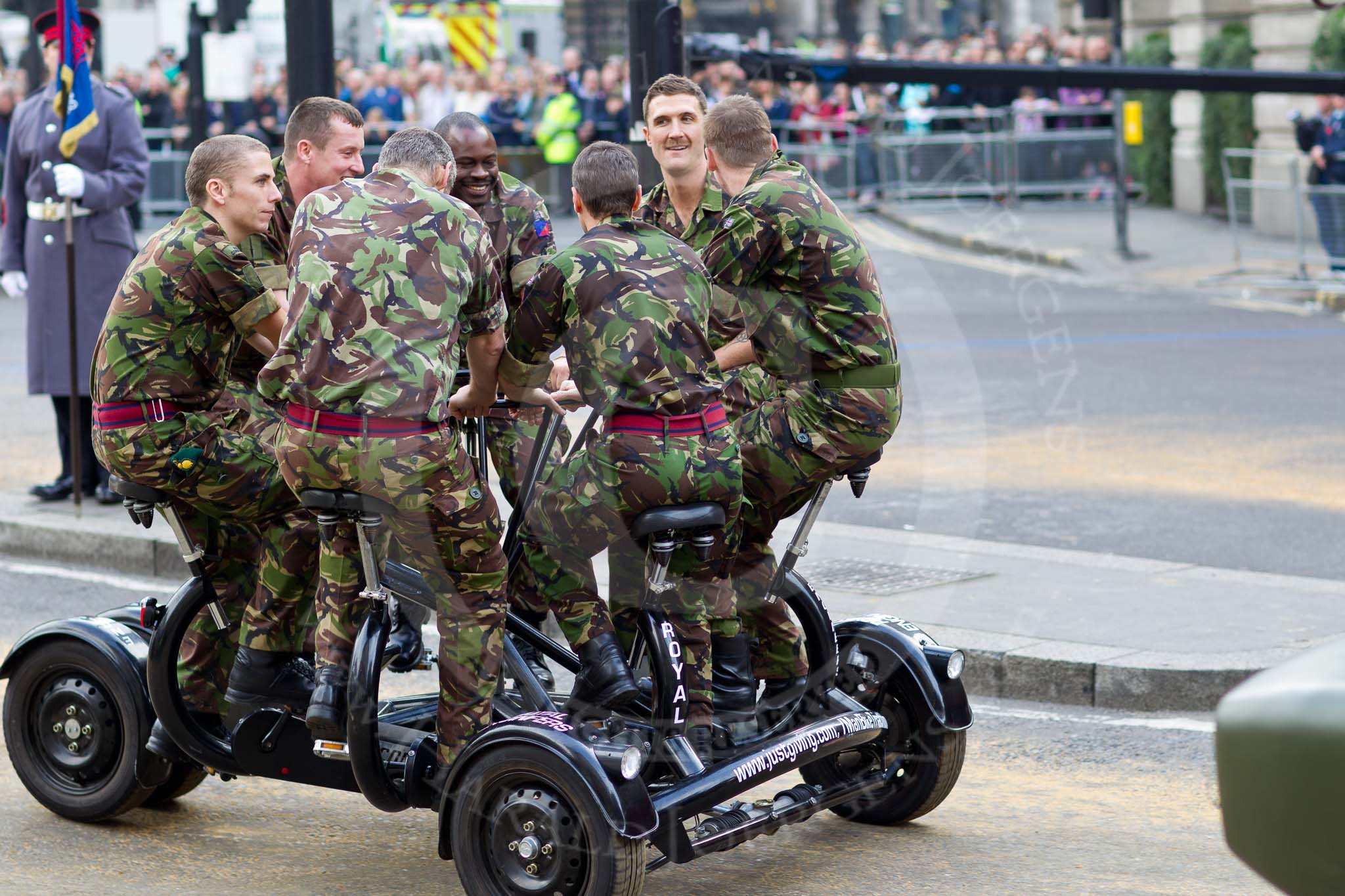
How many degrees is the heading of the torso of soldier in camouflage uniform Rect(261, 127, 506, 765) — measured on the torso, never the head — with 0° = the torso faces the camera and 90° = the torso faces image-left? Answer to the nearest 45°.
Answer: approximately 180°

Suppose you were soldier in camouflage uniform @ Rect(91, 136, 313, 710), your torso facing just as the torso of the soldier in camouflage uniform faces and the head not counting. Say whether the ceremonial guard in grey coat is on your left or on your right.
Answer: on your left

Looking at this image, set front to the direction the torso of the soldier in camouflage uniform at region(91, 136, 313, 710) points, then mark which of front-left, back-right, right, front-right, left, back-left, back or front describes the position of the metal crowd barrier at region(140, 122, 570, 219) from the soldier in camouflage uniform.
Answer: left

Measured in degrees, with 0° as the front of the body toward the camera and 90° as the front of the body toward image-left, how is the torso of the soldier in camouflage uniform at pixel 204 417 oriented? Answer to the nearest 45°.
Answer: approximately 270°

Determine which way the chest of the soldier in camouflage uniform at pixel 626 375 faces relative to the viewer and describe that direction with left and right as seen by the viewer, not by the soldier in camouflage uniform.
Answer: facing away from the viewer and to the left of the viewer

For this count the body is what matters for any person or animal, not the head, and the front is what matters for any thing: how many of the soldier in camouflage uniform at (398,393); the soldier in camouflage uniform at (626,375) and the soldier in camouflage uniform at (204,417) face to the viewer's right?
1

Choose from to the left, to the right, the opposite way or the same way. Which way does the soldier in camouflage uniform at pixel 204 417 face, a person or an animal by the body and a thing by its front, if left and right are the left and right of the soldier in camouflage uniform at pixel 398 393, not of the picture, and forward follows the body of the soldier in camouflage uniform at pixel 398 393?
to the right

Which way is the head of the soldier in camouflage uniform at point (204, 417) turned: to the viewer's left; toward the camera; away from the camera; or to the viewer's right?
to the viewer's right

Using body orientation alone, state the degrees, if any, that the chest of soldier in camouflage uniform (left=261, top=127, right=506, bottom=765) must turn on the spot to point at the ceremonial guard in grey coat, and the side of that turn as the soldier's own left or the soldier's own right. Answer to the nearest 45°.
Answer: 0° — they already face them

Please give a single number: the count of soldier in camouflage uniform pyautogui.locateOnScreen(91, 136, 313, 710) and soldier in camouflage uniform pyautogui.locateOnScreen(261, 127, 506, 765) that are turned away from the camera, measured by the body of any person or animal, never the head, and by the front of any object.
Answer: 1

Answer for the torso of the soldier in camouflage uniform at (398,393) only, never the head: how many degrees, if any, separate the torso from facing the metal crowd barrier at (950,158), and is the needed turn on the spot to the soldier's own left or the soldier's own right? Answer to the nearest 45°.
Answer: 0° — they already face it

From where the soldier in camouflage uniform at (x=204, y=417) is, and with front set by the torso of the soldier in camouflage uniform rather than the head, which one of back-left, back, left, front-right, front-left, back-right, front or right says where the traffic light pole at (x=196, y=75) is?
left

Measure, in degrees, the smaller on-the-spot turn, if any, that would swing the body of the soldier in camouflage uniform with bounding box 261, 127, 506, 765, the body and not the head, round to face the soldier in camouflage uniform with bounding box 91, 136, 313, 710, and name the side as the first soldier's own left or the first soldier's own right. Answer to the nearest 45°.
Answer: approximately 45° to the first soldier's own left

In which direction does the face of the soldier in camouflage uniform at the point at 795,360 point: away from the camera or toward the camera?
away from the camera

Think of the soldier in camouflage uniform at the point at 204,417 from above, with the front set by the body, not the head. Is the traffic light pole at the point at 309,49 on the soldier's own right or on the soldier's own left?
on the soldier's own left
